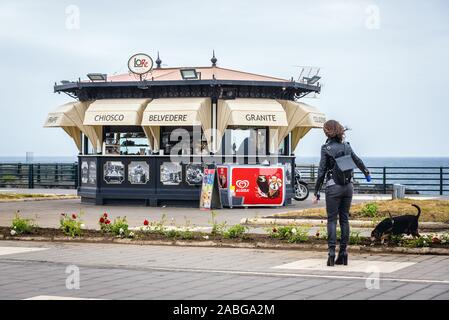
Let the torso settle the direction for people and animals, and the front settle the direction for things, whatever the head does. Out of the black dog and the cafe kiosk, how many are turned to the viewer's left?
1

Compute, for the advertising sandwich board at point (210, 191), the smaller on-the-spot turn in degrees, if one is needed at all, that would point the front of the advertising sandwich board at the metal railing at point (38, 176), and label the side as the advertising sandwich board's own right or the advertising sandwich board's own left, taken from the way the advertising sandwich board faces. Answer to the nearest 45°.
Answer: approximately 90° to the advertising sandwich board's own right

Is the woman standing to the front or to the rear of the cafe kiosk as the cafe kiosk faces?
to the front

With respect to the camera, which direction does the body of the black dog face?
to the viewer's left

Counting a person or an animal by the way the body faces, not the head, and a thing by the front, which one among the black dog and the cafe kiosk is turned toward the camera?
the cafe kiosk

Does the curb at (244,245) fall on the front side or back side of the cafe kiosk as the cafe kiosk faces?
on the front side

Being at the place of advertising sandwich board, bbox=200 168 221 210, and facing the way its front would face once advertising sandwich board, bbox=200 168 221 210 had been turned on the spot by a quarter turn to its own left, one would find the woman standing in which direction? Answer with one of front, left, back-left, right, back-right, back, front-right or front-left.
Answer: front-right

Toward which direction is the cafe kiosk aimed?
toward the camera

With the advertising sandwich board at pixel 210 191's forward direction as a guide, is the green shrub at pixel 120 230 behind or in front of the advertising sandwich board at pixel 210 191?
in front

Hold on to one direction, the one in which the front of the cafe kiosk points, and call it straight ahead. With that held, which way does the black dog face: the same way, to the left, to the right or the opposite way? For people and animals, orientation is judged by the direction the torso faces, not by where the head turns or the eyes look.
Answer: to the right

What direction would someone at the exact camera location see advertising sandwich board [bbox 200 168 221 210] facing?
facing the viewer and to the left of the viewer

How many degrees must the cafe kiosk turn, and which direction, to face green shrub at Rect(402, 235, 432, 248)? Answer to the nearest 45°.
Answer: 0° — it already faces it

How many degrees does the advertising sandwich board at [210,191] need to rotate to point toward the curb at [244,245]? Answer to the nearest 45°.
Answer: approximately 45° to its left
